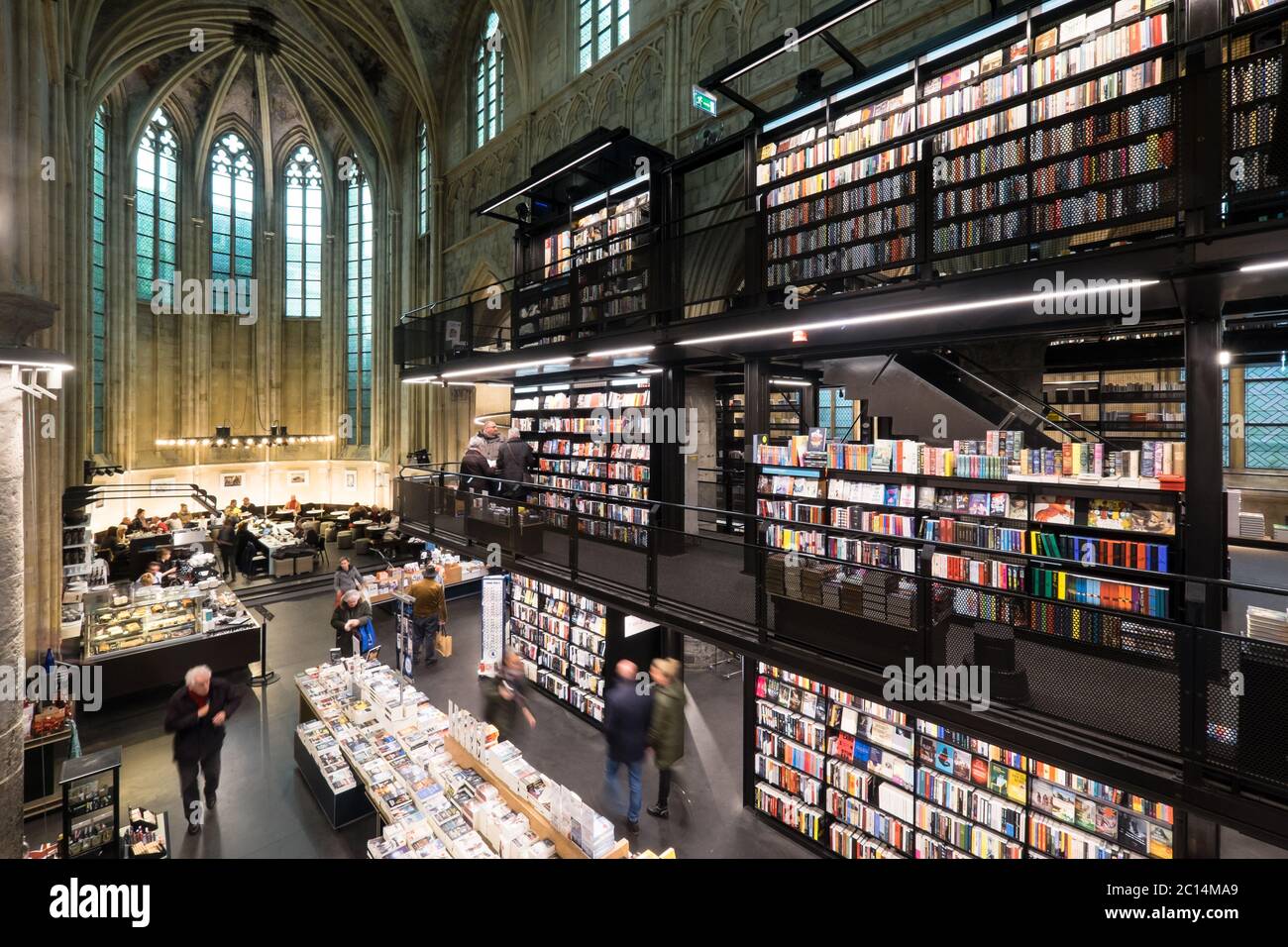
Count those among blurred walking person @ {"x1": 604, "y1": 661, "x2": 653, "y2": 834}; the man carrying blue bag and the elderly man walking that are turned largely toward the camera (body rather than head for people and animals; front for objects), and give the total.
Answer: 2

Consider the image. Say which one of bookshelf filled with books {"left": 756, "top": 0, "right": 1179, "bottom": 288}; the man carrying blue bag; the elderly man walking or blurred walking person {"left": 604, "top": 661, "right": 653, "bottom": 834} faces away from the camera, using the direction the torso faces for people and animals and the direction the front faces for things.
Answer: the blurred walking person

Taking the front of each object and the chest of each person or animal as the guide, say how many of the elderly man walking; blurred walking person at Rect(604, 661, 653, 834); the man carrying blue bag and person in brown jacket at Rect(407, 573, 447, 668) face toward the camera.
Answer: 2

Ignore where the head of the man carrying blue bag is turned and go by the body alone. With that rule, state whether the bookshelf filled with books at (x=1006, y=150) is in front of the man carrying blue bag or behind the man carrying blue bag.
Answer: in front

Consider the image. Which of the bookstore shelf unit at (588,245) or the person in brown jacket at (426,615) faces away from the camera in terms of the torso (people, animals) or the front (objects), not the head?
the person in brown jacket

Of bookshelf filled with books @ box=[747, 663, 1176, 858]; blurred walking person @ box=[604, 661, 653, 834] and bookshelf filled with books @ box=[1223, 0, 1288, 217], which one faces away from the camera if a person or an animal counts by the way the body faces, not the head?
the blurred walking person

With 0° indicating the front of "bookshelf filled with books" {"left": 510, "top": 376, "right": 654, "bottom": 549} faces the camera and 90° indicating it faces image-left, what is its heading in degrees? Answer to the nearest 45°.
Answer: approximately 45°

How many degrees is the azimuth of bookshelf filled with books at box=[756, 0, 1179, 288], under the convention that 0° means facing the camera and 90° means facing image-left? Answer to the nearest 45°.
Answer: approximately 45°

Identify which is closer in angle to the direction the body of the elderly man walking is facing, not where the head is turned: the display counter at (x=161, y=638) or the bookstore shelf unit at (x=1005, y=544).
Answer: the bookstore shelf unit
